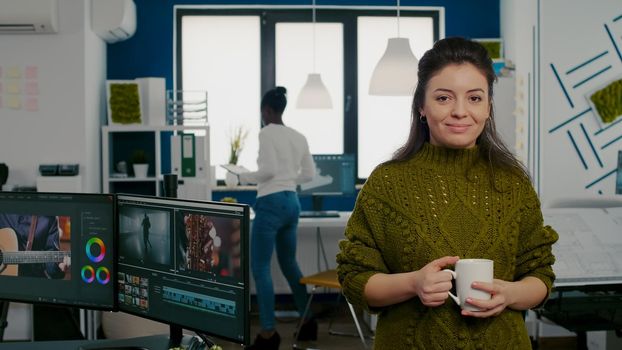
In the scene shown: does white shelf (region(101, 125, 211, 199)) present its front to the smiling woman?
yes

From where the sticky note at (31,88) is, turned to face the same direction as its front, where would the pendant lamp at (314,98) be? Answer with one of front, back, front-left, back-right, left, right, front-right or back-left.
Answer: left

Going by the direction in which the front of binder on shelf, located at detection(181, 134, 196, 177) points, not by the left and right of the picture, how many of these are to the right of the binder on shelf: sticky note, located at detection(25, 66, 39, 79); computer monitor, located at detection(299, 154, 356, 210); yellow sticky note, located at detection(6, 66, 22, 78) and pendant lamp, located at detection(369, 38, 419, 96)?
2

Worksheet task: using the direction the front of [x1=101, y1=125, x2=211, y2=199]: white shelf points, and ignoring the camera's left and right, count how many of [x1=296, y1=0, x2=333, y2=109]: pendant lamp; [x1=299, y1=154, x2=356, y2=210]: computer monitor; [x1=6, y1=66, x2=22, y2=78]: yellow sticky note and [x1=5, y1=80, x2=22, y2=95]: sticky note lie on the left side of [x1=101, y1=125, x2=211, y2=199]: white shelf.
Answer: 2

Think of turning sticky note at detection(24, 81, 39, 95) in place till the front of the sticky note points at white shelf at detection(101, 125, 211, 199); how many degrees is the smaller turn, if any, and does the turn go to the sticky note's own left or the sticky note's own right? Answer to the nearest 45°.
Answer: approximately 90° to the sticky note's own left

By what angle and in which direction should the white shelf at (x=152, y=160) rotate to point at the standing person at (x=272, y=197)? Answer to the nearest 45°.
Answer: approximately 45° to its left
